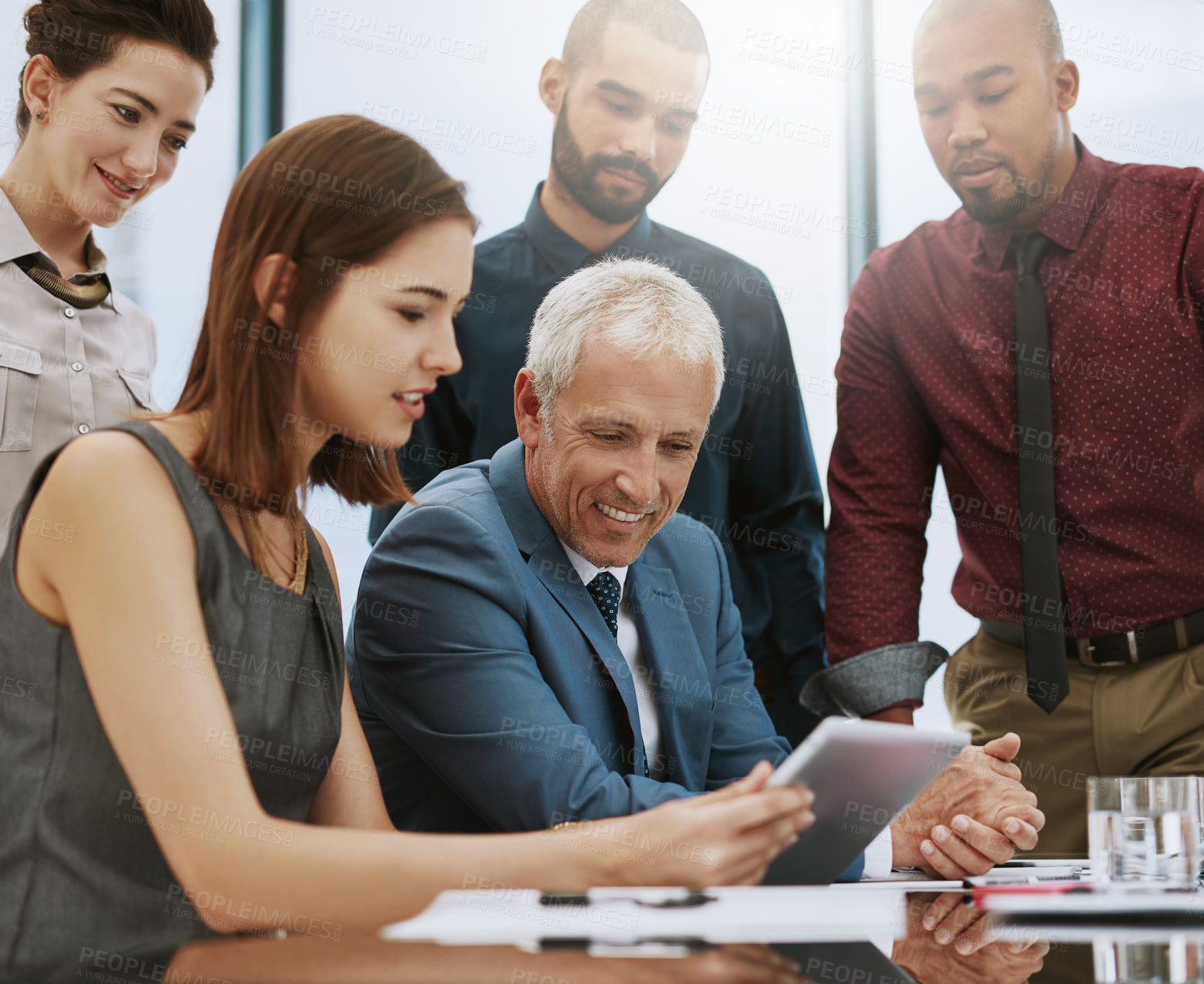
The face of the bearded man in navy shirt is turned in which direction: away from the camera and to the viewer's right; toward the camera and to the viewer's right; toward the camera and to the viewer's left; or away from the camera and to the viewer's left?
toward the camera and to the viewer's right

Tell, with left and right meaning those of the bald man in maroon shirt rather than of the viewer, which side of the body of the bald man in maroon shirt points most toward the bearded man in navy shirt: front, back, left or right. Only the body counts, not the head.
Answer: right

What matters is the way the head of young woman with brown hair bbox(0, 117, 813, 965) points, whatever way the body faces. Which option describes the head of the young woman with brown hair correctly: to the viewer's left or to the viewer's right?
to the viewer's right

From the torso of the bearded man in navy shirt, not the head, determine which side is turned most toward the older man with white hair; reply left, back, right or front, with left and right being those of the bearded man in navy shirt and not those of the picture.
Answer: front

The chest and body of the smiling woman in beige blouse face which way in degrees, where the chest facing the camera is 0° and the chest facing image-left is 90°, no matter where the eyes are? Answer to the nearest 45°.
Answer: approximately 315°

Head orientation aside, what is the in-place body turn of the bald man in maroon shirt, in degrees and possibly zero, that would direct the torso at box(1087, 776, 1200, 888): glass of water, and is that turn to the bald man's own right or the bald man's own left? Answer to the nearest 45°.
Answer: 0° — they already face it
